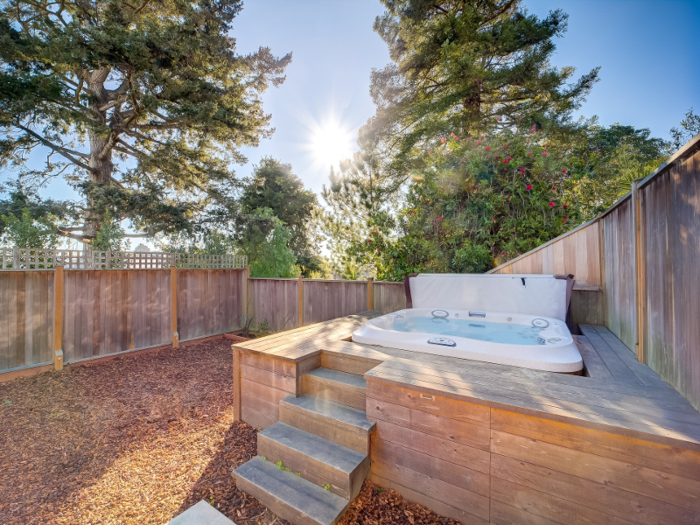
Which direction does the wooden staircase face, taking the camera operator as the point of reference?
facing the viewer and to the left of the viewer

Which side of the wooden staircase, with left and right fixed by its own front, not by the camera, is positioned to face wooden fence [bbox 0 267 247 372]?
right

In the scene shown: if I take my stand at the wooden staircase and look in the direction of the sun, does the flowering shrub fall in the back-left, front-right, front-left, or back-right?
front-right

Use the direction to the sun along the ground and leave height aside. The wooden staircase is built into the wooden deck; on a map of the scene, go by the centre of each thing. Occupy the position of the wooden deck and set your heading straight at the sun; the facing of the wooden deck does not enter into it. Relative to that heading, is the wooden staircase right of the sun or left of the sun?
left

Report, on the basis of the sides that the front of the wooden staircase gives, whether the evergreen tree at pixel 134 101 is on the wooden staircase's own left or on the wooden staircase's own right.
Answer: on the wooden staircase's own right

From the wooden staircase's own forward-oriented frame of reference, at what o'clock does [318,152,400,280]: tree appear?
The tree is roughly at 5 o'clock from the wooden staircase.

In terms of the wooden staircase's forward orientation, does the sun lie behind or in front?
behind

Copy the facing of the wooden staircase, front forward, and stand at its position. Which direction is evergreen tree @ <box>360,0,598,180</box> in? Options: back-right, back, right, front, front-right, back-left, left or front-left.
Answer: back

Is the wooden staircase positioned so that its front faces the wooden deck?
no

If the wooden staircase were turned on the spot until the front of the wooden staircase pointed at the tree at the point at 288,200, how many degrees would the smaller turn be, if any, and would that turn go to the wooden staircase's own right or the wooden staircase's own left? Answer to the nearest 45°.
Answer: approximately 135° to the wooden staircase's own right

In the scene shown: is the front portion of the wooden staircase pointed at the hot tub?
no

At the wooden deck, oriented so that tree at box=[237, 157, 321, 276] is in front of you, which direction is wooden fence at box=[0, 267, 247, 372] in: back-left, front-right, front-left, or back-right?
front-left

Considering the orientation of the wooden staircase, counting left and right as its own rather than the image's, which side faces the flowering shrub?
back

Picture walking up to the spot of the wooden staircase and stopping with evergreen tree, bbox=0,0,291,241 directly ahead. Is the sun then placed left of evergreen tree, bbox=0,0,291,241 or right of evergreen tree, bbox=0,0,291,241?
right

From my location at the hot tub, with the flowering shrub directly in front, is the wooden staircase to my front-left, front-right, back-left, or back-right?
back-left

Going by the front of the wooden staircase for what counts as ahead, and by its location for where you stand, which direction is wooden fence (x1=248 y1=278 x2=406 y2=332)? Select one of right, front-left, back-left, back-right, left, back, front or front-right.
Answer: back-right
